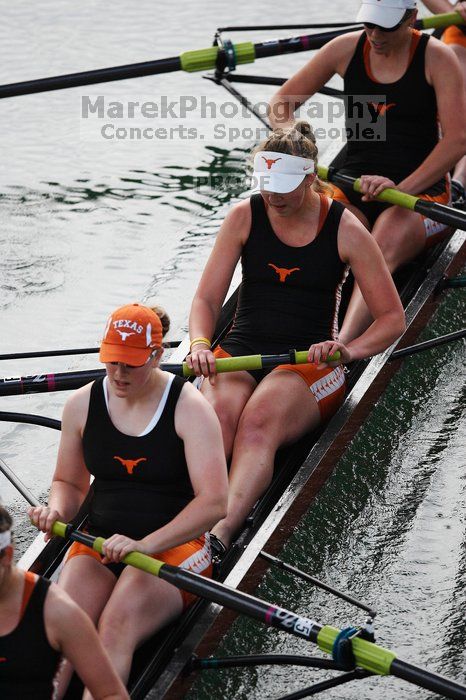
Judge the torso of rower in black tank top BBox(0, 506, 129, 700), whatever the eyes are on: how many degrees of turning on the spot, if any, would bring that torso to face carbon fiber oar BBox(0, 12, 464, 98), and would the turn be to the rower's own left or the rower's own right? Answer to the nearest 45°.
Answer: approximately 180°

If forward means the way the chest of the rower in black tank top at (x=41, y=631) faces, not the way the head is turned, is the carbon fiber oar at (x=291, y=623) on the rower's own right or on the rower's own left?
on the rower's own left

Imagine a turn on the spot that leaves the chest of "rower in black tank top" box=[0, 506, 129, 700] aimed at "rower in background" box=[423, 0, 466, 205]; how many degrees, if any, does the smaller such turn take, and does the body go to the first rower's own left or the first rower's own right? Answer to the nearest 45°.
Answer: approximately 135° to the first rower's own left

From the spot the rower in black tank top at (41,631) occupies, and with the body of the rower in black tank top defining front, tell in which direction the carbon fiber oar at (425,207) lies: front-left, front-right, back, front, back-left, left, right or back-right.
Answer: back-left

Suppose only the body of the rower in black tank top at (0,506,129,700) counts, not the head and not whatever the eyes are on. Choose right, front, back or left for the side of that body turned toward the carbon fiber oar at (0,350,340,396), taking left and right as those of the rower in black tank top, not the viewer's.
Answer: back

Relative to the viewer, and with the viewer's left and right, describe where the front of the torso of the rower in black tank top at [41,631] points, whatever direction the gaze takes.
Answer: facing the viewer

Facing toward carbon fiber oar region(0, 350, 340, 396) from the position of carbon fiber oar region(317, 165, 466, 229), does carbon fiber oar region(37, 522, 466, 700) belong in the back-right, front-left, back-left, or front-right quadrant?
front-left
